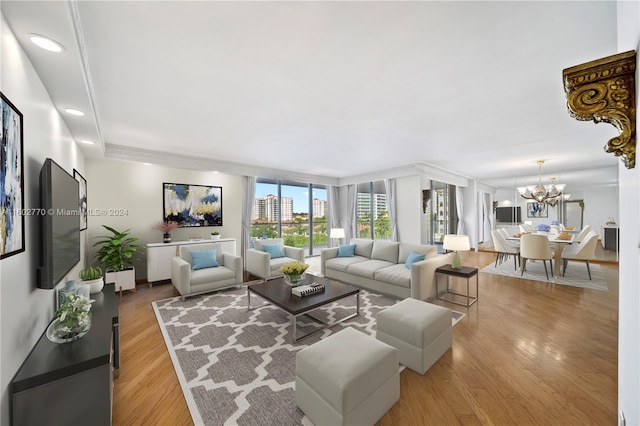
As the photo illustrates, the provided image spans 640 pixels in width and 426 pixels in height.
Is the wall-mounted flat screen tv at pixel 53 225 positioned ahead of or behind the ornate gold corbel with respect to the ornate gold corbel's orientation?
ahead

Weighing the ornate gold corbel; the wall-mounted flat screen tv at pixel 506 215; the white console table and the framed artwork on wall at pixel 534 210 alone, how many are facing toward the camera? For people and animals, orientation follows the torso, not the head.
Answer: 3

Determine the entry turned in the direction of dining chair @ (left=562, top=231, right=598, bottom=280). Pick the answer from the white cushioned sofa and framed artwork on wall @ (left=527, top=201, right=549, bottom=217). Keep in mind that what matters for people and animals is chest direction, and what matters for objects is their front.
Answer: the framed artwork on wall

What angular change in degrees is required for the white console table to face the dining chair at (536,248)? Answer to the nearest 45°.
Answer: approximately 45° to its left

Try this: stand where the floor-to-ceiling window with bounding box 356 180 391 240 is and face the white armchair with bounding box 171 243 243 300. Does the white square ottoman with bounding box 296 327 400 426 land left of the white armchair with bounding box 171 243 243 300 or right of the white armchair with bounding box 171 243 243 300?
left

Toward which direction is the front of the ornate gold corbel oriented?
to the viewer's left
